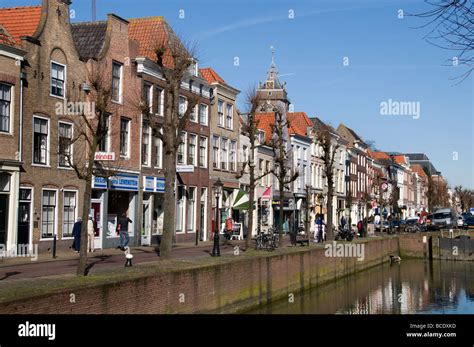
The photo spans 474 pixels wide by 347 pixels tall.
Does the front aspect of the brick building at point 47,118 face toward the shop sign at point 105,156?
no

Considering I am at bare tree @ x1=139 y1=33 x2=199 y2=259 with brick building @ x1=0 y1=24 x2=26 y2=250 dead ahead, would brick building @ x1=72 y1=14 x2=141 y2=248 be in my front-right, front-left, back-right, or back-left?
front-right

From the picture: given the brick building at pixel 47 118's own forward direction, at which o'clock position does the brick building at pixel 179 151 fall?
the brick building at pixel 179 151 is roughly at 9 o'clock from the brick building at pixel 47 118.

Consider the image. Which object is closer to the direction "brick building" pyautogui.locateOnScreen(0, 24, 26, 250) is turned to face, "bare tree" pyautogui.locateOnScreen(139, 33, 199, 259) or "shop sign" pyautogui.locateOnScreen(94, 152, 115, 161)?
the bare tree

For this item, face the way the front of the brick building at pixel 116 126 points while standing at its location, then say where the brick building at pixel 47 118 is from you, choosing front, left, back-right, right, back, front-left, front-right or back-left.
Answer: right

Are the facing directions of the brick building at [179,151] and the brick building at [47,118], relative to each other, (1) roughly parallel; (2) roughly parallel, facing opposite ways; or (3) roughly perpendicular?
roughly parallel

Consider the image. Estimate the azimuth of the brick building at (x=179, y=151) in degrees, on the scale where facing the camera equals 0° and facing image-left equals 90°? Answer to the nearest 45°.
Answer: approximately 315°

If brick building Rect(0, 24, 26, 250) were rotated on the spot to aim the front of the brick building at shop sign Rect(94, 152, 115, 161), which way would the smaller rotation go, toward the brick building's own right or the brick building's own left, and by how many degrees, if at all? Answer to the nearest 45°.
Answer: approximately 90° to the brick building's own left

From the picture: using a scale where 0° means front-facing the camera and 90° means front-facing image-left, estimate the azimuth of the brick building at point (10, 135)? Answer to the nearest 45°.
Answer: approximately 315°

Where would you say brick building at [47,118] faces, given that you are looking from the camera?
facing the viewer and to the right of the viewer

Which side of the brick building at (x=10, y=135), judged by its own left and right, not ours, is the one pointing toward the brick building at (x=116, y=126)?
left

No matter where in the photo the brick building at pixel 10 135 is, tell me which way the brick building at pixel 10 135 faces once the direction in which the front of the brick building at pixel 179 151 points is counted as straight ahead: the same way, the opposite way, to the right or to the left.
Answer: the same way

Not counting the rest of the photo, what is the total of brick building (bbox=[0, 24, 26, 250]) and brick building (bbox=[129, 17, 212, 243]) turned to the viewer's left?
0
